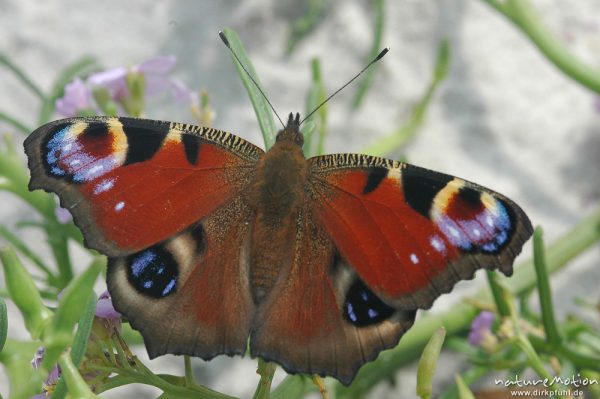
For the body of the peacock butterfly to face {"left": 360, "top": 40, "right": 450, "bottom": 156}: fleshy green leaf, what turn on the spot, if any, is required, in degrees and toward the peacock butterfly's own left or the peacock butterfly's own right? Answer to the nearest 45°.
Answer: approximately 45° to the peacock butterfly's own right

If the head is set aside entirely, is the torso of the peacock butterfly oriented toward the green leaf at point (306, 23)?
yes

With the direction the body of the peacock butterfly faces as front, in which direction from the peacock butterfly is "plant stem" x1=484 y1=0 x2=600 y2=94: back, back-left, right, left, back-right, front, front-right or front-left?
front-right

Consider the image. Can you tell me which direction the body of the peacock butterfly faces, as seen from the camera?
away from the camera
